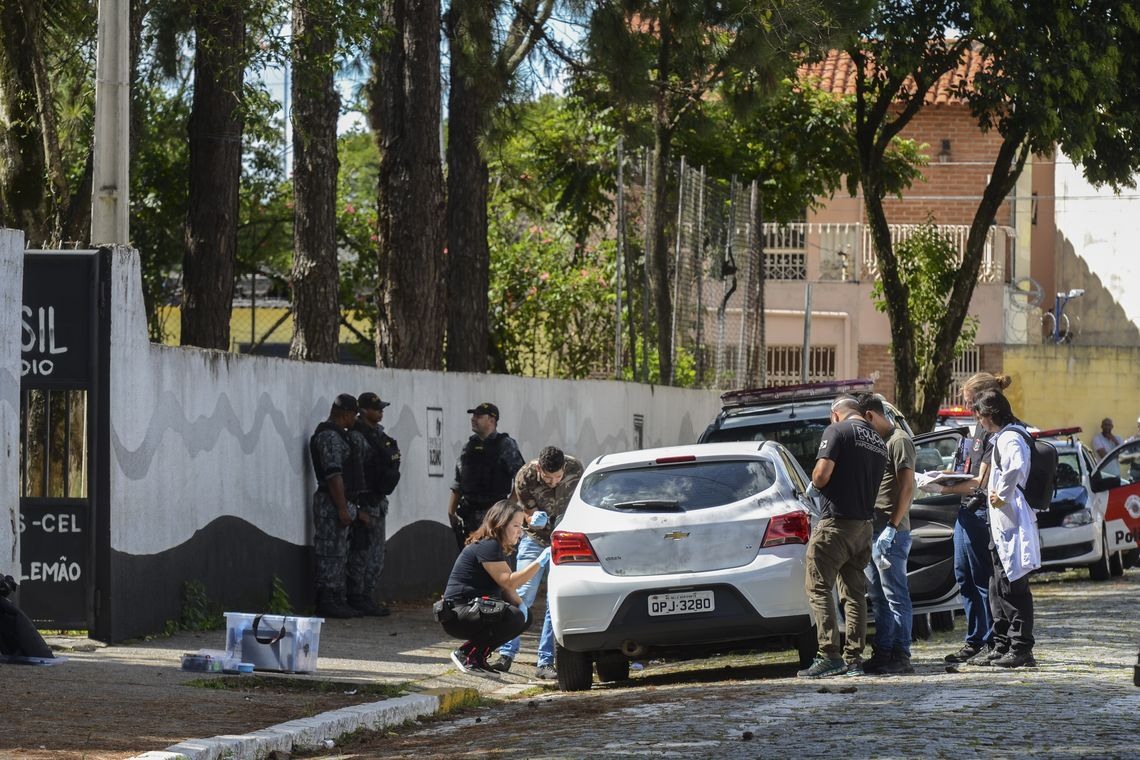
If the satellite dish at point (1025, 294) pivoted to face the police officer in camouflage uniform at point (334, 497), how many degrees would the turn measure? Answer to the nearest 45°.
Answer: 0° — it already faces them

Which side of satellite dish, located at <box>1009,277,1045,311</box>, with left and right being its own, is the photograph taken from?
front

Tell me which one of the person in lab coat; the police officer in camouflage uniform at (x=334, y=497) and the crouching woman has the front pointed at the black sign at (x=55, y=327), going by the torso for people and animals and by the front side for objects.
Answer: the person in lab coat

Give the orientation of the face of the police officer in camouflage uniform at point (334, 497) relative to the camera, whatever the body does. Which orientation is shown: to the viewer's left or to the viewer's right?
to the viewer's right

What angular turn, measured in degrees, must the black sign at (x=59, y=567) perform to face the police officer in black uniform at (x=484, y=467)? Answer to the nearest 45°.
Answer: approximately 135° to its left

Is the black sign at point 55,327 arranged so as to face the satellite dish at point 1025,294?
no

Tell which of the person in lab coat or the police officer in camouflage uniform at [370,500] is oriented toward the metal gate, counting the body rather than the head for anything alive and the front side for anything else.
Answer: the person in lab coat

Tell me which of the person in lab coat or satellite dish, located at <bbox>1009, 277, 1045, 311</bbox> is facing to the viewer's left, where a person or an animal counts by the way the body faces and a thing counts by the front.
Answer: the person in lab coat

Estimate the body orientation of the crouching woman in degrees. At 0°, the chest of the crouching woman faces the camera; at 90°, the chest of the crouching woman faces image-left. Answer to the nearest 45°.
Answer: approximately 270°

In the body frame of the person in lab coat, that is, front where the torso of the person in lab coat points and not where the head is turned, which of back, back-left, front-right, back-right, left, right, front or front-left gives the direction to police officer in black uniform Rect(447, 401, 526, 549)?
front-right

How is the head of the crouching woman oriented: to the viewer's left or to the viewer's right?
to the viewer's right

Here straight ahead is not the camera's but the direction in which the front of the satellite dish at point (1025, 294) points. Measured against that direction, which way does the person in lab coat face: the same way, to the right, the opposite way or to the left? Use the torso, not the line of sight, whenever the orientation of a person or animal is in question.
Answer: to the right

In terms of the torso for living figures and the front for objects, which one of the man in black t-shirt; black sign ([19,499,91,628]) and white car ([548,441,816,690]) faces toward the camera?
the black sign

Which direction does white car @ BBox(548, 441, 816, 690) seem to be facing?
away from the camera
